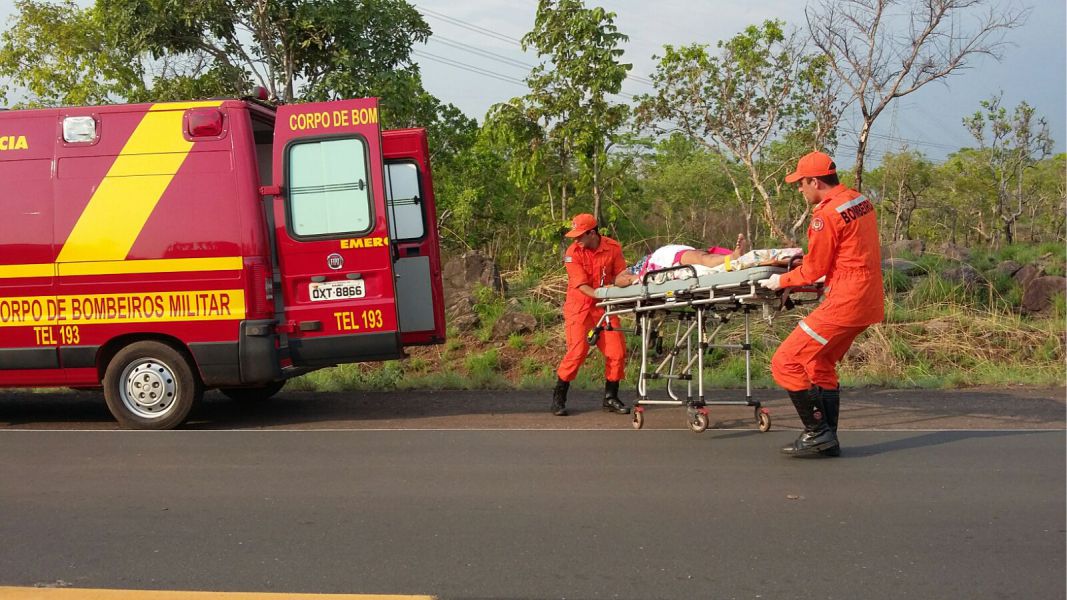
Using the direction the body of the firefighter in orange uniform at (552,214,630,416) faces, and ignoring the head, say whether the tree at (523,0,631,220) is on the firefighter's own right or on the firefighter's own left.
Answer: on the firefighter's own left

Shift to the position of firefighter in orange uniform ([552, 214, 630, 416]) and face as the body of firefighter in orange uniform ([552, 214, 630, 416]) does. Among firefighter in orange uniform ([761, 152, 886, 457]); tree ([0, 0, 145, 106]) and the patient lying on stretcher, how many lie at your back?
1

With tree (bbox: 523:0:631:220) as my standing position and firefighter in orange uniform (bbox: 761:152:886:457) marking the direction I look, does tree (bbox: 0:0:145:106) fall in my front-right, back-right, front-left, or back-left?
back-right

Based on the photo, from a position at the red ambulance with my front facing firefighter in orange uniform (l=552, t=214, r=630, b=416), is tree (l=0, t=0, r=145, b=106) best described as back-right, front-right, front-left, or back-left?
back-left

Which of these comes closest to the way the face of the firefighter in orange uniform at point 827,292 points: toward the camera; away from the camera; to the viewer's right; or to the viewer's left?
to the viewer's left

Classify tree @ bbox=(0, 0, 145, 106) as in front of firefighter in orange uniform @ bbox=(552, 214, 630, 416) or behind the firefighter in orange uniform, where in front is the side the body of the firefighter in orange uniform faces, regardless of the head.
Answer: behind

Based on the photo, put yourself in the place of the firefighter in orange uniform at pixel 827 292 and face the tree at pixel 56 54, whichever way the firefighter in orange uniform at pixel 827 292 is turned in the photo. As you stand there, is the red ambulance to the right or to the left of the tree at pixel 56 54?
left

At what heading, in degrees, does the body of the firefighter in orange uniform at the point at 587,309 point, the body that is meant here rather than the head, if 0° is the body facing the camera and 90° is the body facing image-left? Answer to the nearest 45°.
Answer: approximately 315°

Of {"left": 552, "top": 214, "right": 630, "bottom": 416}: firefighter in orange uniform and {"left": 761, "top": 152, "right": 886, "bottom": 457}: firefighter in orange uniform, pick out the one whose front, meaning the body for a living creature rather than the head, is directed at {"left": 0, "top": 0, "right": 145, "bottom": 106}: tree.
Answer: {"left": 761, "top": 152, "right": 886, "bottom": 457}: firefighter in orange uniform

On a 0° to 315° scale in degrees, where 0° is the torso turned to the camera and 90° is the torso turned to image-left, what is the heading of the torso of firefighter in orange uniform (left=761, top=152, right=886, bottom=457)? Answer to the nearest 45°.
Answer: approximately 135°

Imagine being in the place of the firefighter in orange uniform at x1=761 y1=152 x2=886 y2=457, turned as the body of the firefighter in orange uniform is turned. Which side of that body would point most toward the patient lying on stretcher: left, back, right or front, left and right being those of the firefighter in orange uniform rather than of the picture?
front

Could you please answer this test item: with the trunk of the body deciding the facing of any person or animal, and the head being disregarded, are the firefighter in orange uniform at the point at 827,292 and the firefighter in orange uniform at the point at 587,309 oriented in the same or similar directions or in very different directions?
very different directions

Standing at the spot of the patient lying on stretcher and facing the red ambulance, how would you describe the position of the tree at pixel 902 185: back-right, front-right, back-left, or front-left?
back-right

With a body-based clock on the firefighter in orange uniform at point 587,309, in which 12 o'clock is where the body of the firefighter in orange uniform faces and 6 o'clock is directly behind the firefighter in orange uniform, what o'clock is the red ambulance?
The red ambulance is roughly at 4 o'clock from the firefighter in orange uniform.

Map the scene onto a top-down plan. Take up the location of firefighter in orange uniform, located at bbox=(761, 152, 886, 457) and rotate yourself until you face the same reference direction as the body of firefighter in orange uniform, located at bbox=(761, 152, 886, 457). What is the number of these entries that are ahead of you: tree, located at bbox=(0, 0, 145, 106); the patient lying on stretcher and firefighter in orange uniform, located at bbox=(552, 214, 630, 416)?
3
